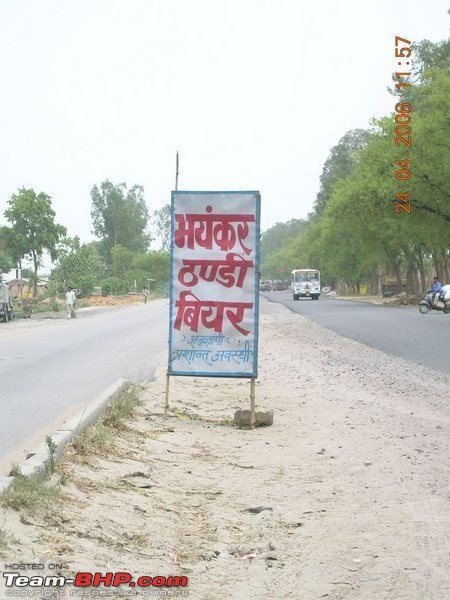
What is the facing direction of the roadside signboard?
toward the camera

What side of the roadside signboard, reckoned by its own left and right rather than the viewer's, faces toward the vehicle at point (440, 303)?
back
